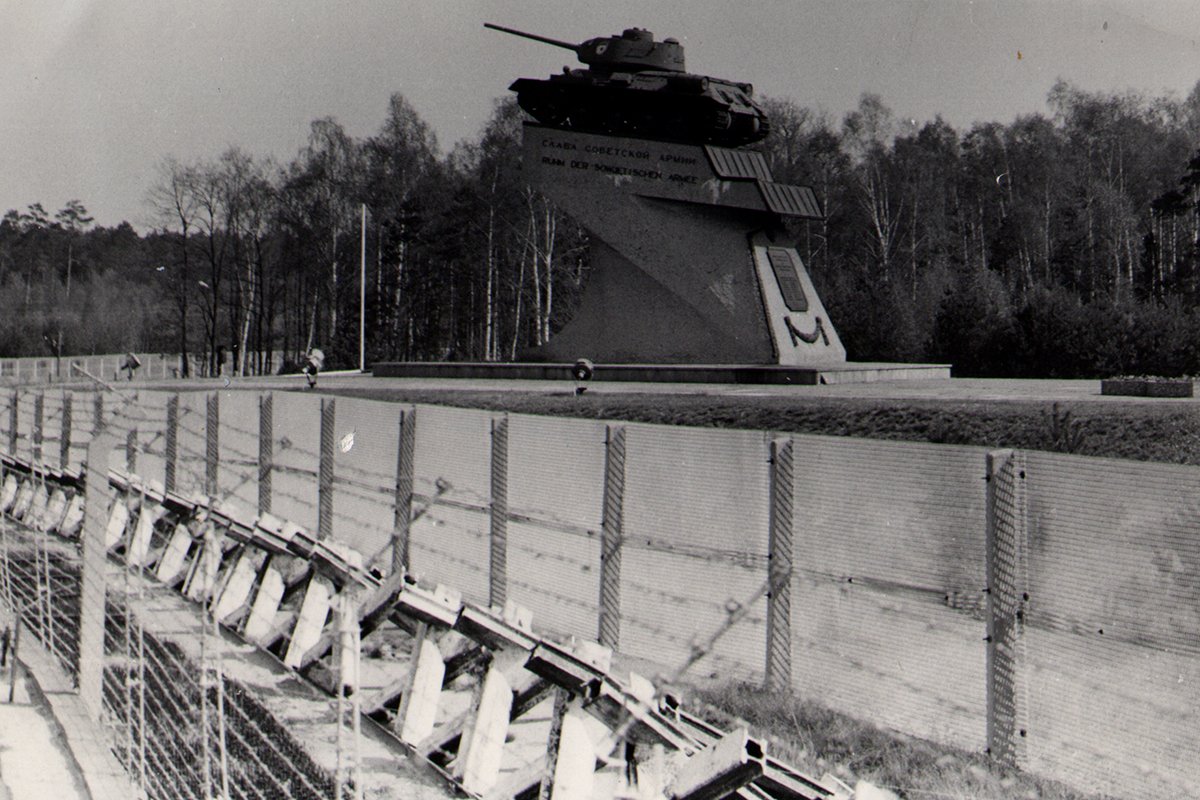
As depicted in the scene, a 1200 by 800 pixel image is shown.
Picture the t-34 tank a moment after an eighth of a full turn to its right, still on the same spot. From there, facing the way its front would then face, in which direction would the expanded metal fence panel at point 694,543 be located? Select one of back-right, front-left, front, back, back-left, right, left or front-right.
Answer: back

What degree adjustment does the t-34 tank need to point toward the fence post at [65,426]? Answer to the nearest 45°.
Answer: approximately 90° to its left

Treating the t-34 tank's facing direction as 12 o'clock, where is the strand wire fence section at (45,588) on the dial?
The strand wire fence section is roughly at 8 o'clock from the t-34 tank.

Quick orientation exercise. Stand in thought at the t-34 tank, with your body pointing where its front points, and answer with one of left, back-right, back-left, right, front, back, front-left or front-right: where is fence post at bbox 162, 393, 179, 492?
left

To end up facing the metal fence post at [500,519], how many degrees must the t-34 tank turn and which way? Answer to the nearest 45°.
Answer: approximately 135° to its left

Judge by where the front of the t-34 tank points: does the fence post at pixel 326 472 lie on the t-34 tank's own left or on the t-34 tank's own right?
on the t-34 tank's own left

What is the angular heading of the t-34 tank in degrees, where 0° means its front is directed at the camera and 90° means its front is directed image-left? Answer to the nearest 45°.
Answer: approximately 135°

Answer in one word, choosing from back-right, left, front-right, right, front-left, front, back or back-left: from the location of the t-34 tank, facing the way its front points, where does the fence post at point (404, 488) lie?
back-left

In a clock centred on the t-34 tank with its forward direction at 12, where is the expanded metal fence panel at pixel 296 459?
The expanded metal fence panel is roughly at 8 o'clock from the t-34 tank.

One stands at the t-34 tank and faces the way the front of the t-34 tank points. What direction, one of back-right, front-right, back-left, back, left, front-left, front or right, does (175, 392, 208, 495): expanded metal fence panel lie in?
left

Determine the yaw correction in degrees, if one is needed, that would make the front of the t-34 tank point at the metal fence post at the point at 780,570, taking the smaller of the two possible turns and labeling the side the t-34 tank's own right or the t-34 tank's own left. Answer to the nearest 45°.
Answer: approximately 135° to the t-34 tank's own left

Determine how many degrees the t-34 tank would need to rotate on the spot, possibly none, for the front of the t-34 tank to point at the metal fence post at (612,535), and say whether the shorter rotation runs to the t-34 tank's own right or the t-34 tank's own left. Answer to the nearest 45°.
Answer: approximately 135° to the t-34 tank's own left
